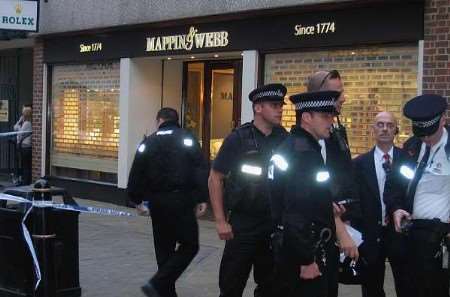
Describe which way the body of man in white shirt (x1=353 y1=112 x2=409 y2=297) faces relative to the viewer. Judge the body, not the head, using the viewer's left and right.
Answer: facing the viewer

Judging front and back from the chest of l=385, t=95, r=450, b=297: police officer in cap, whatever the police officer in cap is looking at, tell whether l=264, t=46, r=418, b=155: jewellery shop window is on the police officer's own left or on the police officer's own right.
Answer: on the police officer's own right

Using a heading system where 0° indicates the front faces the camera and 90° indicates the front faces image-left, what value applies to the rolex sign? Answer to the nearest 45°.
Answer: approximately 45°

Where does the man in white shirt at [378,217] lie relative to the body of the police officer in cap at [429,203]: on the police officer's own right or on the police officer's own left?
on the police officer's own right

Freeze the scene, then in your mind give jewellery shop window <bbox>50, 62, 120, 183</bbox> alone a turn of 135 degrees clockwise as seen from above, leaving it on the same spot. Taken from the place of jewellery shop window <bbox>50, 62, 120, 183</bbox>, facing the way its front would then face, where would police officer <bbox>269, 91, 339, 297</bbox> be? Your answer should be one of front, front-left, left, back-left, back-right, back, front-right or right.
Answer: back

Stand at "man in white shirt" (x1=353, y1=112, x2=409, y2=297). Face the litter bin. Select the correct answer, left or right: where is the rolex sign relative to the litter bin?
right

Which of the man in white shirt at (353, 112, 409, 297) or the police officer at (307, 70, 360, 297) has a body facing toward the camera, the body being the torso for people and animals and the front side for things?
the man in white shirt

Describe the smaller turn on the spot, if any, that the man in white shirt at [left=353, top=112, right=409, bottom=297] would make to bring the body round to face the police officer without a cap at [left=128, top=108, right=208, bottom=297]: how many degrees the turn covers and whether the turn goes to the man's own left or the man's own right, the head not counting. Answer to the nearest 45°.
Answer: approximately 90° to the man's own right

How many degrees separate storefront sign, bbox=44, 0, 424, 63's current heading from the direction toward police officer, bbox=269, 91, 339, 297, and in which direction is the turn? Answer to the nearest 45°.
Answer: approximately 45° to its left

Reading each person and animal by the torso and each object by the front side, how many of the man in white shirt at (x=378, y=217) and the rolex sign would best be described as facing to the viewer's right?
0

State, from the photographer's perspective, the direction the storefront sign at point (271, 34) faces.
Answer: facing the viewer and to the left of the viewer

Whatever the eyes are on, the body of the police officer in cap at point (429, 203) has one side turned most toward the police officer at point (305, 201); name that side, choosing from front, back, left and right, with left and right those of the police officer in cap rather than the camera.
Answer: front

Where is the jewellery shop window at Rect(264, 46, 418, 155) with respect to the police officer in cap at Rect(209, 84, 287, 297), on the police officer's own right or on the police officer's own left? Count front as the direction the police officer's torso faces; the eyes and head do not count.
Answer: on the police officer's own left

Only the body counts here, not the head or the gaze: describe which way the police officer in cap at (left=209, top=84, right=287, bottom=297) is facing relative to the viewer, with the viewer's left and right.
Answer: facing the viewer and to the right of the viewer
